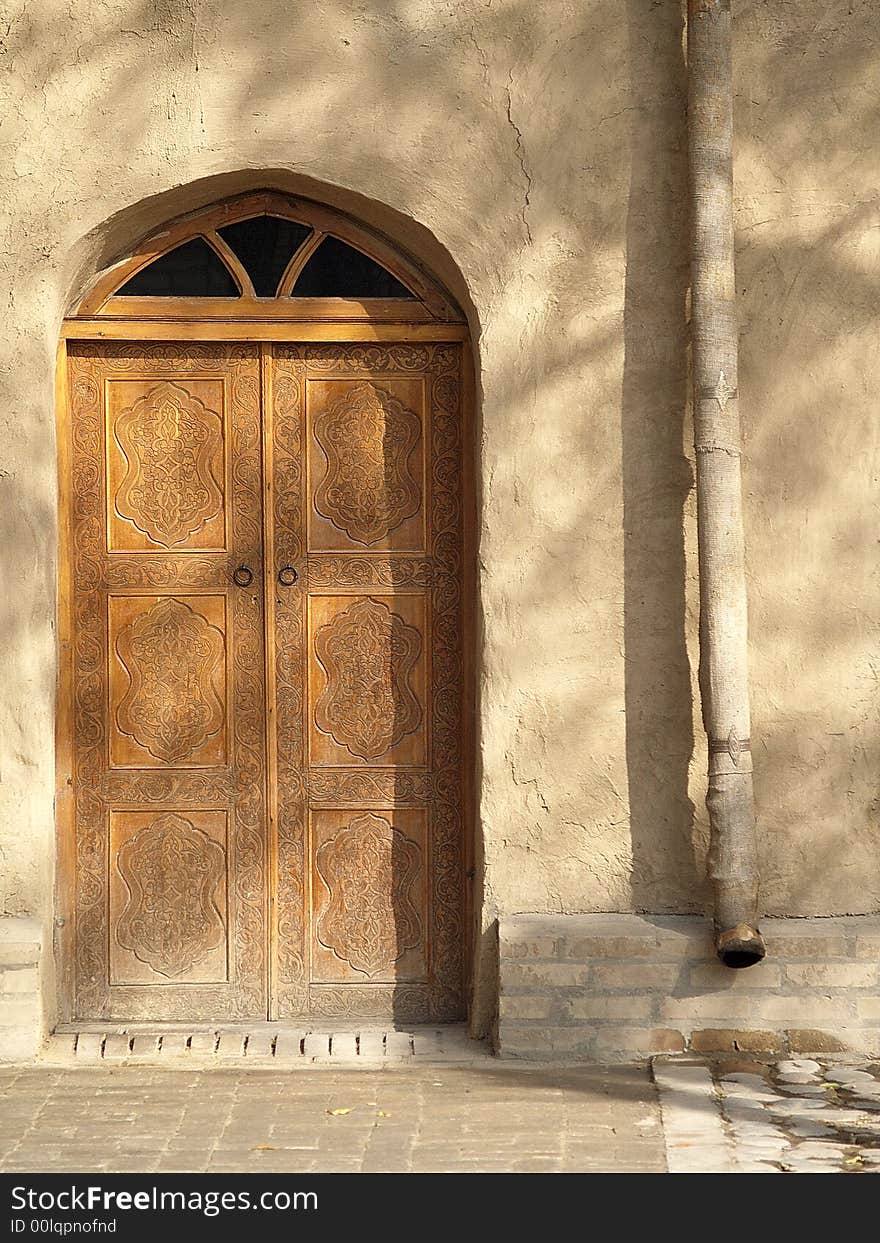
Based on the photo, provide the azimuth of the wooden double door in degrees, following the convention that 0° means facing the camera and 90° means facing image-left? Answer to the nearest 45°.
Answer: approximately 0°

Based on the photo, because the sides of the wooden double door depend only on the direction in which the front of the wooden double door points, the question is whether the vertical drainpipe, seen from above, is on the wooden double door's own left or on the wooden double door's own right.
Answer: on the wooden double door's own left
